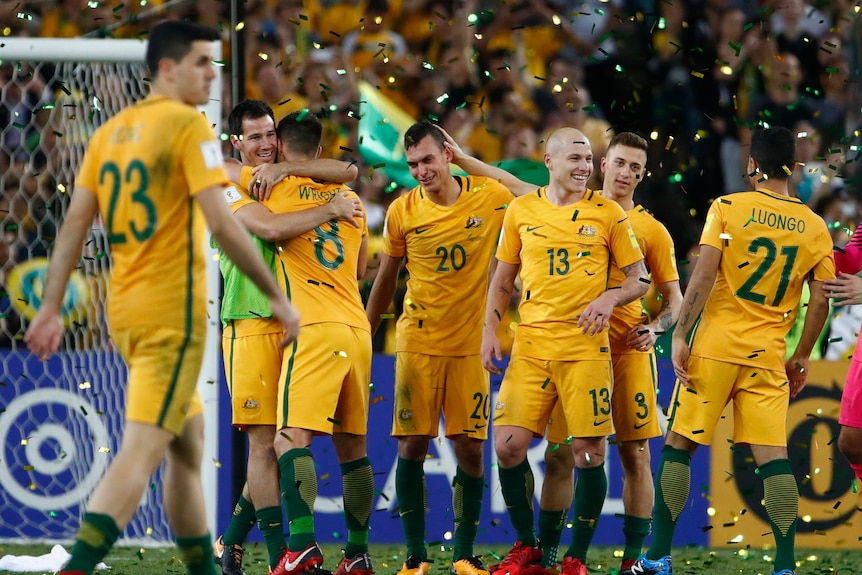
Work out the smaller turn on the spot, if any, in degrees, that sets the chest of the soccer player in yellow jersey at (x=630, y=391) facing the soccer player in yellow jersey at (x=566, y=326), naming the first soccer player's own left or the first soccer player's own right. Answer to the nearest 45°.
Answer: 0° — they already face them

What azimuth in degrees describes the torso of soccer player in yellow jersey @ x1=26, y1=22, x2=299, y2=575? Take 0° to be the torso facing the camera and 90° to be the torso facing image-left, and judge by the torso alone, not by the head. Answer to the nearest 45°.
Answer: approximately 225°

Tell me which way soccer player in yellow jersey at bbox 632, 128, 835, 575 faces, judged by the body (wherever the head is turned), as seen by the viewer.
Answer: away from the camera

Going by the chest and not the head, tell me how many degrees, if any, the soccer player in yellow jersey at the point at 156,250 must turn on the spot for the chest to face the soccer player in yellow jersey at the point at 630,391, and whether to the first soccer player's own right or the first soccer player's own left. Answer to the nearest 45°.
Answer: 0° — they already face them

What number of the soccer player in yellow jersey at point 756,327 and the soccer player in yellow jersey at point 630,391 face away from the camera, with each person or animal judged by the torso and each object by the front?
1

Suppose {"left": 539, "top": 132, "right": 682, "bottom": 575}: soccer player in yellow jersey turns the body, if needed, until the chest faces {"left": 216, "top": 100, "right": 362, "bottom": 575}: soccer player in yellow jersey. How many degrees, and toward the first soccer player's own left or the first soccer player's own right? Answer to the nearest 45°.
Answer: approximately 45° to the first soccer player's own right

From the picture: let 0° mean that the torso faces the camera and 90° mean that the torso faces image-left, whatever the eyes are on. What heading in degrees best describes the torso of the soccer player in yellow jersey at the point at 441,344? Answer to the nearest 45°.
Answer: approximately 0°

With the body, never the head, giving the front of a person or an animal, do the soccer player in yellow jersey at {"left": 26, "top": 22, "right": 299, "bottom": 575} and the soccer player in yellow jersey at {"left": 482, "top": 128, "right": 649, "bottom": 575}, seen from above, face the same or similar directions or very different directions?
very different directions

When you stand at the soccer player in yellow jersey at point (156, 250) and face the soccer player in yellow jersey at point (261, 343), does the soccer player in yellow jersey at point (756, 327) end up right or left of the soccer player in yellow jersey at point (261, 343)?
right

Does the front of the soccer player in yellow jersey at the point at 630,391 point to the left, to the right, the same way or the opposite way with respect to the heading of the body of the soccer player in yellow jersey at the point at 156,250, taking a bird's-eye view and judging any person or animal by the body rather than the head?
the opposite way
